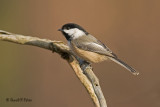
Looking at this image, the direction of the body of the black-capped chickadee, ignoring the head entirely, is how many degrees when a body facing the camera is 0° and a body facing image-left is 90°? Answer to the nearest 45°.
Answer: approximately 90°
